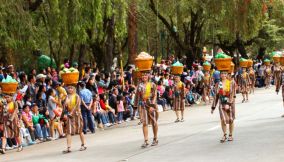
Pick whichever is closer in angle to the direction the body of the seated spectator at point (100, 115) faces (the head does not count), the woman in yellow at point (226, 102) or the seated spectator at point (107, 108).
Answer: the woman in yellow

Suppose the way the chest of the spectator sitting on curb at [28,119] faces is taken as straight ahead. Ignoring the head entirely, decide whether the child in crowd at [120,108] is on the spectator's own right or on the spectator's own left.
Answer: on the spectator's own left
